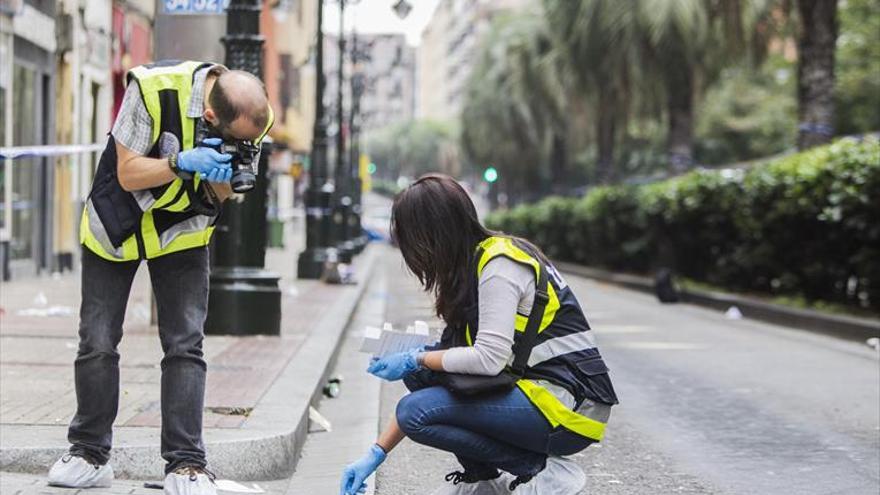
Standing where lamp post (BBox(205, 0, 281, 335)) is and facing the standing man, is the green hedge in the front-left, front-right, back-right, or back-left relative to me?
back-left

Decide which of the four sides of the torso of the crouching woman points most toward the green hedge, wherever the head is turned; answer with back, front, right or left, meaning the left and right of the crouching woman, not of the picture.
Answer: right

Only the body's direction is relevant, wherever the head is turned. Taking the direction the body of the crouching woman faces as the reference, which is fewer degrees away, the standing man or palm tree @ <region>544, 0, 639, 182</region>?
the standing man

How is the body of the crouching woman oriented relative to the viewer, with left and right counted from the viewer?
facing to the left of the viewer
